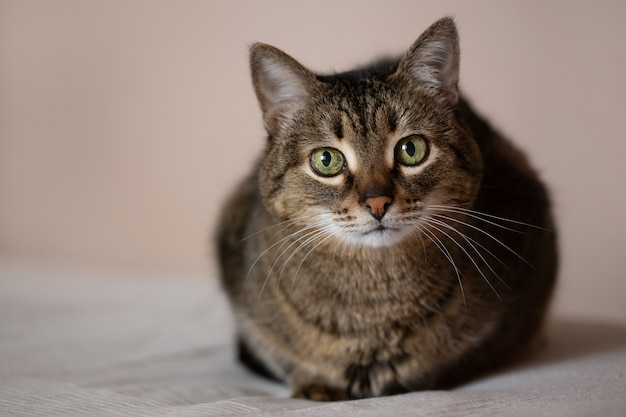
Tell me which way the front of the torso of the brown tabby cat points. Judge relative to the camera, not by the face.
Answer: toward the camera
